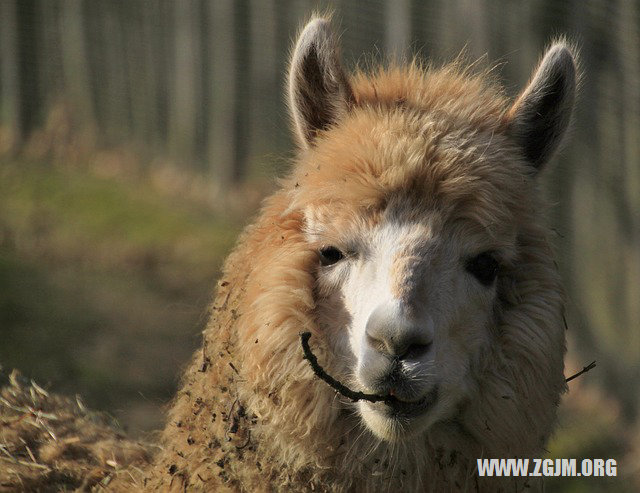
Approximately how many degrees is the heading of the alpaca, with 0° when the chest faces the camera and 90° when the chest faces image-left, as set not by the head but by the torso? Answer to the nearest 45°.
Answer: approximately 0°
